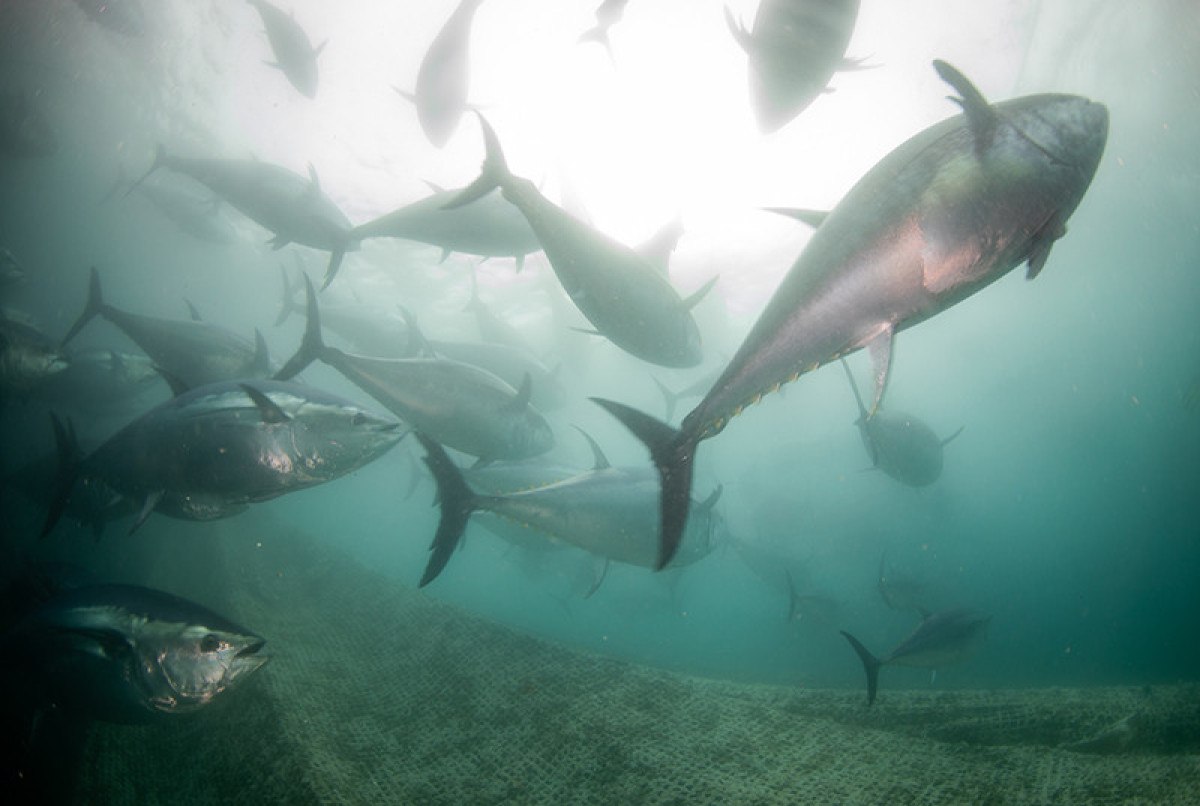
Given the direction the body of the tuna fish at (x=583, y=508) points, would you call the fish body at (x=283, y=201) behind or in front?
behind

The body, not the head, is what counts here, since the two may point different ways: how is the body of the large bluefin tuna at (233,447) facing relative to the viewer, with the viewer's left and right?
facing to the right of the viewer

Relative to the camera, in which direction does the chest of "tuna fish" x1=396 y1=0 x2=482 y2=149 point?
toward the camera

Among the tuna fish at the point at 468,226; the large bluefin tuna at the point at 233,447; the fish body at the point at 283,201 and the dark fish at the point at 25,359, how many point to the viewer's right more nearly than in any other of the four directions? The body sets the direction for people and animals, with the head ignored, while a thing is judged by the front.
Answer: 4

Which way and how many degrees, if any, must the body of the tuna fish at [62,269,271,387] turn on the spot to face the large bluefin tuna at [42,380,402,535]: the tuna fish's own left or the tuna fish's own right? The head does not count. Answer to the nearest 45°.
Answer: approximately 90° to the tuna fish's own right

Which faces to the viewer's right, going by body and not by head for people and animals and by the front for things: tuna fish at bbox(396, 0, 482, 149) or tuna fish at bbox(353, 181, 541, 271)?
tuna fish at bbox(353, 181, 541, 271)

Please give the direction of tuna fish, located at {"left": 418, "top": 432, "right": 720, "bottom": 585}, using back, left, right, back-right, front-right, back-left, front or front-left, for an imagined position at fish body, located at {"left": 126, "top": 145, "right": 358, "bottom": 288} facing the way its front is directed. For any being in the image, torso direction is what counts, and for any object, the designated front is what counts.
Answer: front-right

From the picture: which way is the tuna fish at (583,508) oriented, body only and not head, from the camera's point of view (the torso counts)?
to the viewer's right

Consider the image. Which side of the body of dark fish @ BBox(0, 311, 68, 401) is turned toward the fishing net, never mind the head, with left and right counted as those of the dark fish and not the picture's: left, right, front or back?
front

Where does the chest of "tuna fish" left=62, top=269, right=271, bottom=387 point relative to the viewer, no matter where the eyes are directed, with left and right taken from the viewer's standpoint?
facing to the right of the viewer

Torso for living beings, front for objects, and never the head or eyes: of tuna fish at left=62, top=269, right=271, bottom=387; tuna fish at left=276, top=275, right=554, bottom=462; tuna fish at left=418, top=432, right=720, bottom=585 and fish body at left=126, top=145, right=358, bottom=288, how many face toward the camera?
0

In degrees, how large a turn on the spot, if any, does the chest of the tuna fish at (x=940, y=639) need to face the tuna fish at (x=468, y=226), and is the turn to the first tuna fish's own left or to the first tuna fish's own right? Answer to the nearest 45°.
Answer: approximately 180°
